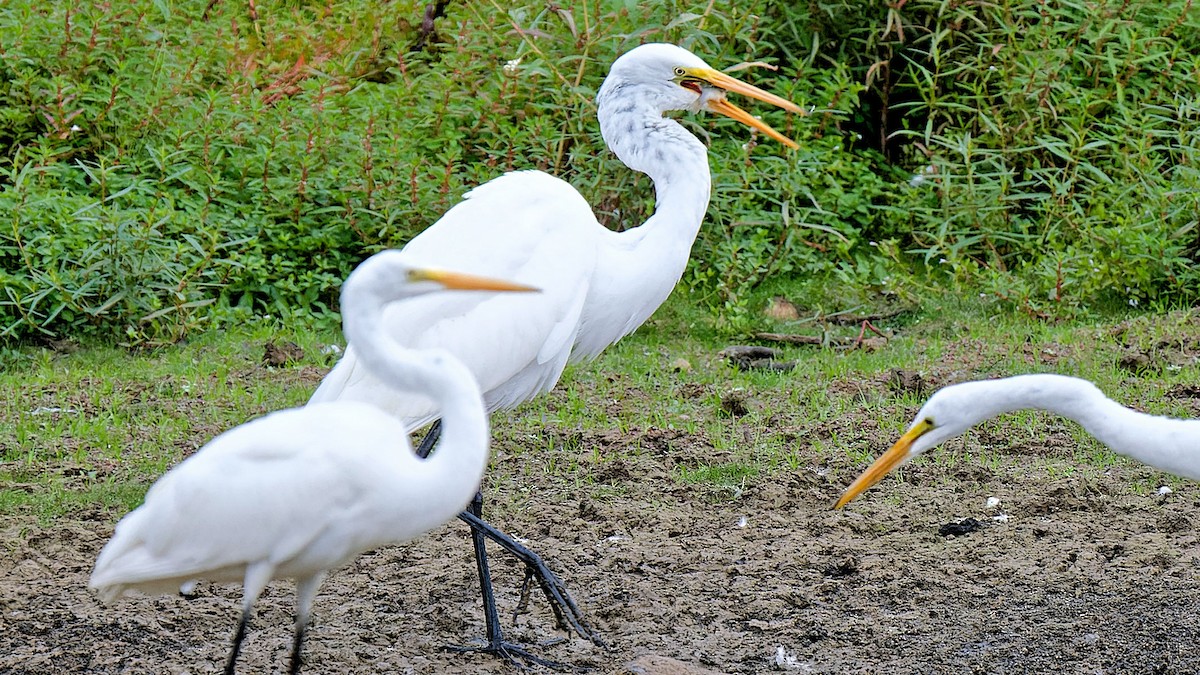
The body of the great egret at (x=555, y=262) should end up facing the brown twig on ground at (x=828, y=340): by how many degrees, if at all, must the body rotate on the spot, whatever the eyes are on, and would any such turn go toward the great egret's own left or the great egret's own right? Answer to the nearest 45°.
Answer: approximately 45° to the great egret's own left

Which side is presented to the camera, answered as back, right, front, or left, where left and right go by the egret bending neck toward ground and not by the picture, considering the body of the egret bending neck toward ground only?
left

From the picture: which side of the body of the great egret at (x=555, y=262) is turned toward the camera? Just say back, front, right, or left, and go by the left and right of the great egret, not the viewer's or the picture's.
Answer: right

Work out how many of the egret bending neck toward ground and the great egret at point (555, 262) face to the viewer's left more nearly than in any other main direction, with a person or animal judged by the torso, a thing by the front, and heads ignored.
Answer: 1

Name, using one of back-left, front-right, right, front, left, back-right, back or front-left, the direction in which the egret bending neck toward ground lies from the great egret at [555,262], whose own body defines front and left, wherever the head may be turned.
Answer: front-right

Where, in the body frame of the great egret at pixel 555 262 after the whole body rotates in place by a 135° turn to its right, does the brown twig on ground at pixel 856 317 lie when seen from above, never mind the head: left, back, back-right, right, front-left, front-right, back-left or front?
back

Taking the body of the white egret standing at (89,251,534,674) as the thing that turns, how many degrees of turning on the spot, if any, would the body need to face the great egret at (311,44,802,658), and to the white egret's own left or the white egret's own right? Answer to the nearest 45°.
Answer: approximately 45° to the white egret's own left

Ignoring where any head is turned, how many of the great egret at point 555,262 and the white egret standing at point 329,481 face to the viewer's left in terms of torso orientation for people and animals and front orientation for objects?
0

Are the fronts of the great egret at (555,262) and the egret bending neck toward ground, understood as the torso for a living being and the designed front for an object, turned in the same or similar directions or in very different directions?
very different directions

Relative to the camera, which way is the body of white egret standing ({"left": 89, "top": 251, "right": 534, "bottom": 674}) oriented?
to the viewer's right

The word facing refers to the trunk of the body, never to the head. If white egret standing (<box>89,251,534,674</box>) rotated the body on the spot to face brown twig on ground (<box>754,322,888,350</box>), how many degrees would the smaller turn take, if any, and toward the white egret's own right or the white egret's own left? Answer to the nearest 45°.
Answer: approximately 45° to the white egret's own left
